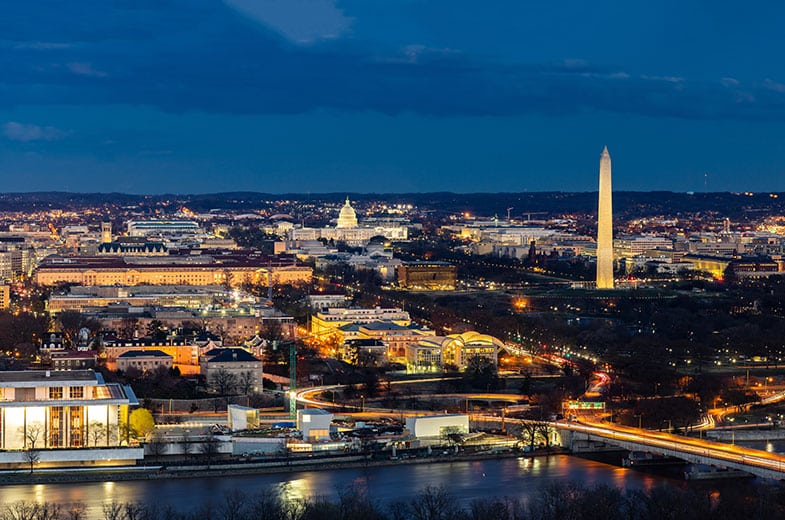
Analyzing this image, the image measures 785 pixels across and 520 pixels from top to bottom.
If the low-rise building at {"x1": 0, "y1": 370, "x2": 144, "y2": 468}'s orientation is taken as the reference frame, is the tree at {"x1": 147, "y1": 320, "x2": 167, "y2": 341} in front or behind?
behind

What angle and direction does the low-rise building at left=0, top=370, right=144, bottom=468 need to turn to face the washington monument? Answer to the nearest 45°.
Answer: approximately 135° to its left

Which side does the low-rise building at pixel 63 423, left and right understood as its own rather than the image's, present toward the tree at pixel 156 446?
left

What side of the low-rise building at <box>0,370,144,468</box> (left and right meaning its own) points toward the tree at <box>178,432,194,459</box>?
left

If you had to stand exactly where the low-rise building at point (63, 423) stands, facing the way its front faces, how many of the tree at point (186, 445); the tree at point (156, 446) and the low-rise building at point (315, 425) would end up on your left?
3

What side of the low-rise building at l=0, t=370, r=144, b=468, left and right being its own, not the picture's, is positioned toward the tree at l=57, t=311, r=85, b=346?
back

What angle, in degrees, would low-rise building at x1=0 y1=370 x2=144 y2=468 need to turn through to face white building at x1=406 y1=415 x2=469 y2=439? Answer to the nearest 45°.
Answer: approximately 90° to its left

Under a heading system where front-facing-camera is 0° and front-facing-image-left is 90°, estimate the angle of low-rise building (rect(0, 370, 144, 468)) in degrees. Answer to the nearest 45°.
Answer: approximately 0°

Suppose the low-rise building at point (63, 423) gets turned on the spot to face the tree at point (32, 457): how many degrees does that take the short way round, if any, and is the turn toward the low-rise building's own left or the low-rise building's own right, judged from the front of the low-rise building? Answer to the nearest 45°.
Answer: approximately 45° to the low-rise building's own right

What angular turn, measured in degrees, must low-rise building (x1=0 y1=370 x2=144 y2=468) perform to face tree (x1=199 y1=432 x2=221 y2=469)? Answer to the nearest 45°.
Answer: approximately 90° to its left
